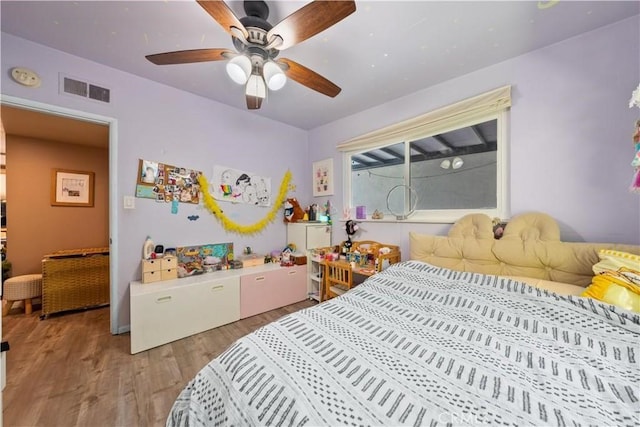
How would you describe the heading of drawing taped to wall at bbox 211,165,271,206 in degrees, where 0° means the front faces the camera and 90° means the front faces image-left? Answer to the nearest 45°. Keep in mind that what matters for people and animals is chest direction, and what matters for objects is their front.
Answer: approximately 315°

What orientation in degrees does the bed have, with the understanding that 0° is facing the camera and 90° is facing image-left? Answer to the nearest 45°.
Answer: approximately 45°

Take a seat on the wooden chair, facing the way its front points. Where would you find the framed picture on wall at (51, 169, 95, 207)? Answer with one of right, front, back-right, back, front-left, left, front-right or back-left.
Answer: back-left

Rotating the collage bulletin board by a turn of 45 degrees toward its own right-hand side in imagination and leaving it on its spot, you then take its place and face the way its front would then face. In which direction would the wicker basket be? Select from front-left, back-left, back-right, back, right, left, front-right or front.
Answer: back-right

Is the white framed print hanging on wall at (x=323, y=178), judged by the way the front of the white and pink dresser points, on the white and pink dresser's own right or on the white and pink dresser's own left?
on the white and pink dresser's own left

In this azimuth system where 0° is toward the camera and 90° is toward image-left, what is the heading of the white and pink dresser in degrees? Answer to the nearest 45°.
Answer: approximately 315°

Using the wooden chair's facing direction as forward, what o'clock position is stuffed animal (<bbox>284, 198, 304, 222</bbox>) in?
The stuffed animal is roughly at 9 o'clock from the wooden chair.

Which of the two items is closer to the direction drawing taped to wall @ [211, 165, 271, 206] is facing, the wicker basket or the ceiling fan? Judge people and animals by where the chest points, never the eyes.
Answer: the ceiling fan

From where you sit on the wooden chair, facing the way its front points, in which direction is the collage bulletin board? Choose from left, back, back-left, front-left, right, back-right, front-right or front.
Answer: back-left

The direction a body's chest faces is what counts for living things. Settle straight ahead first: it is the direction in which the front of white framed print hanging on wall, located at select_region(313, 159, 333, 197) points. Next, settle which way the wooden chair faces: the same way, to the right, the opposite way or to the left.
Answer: the opposite way

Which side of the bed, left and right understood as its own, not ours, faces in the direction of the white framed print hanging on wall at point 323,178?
right
